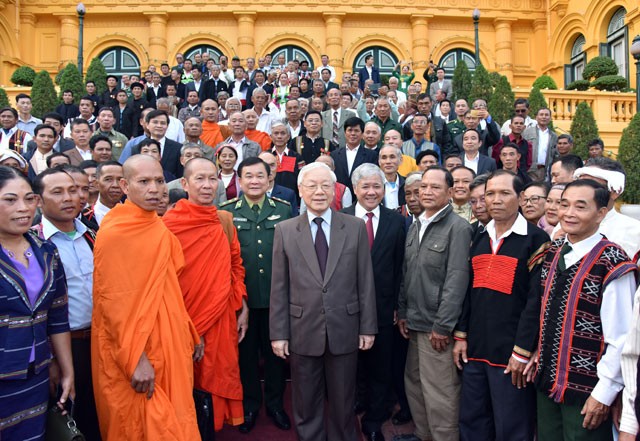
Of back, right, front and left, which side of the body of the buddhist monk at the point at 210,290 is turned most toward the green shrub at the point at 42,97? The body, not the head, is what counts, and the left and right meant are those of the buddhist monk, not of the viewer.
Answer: back

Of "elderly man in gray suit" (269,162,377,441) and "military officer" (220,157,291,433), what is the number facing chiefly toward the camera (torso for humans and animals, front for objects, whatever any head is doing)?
2

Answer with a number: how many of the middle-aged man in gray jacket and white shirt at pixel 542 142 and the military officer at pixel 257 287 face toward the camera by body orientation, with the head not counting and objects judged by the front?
2

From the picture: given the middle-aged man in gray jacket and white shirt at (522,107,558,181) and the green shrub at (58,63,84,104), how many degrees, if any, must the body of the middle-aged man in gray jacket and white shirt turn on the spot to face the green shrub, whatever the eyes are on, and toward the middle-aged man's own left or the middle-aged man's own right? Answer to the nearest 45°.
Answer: approximately 90° to the middle-aged man's own right

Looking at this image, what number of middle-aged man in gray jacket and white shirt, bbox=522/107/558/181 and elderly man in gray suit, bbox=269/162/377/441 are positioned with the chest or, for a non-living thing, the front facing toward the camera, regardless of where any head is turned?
2

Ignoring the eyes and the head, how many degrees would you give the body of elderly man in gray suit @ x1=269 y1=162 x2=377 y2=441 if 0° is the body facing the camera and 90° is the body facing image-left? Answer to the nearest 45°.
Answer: approximately 0°

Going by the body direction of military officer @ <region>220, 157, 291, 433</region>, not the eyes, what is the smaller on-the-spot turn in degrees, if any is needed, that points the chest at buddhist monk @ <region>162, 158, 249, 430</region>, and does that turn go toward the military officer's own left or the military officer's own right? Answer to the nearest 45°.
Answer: approximately 45° to the military officer's own right

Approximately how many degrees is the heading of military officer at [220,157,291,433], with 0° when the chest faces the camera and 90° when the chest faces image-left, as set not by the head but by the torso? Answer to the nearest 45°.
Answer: approximately 0°

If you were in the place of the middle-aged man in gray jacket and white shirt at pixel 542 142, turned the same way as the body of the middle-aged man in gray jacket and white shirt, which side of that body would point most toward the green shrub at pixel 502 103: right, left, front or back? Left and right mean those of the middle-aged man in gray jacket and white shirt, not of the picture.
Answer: back
